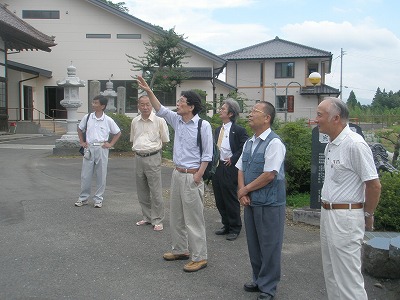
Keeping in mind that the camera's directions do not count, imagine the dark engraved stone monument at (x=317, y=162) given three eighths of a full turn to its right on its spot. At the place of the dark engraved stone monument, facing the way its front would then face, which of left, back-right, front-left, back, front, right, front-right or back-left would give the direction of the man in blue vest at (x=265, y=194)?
back-left

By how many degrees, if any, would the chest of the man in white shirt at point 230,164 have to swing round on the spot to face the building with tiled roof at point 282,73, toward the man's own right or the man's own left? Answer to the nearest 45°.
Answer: approximately 135° to the man's own right

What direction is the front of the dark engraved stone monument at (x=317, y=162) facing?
toward the camera

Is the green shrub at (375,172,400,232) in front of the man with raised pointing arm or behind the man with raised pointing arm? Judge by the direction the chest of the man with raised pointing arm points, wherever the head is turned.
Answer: behind

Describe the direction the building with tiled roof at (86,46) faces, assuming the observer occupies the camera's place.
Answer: facing the viewer

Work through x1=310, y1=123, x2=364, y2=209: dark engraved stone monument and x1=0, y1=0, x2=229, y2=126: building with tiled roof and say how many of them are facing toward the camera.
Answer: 2

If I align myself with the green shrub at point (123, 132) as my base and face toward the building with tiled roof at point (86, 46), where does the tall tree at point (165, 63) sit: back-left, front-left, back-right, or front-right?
front-right

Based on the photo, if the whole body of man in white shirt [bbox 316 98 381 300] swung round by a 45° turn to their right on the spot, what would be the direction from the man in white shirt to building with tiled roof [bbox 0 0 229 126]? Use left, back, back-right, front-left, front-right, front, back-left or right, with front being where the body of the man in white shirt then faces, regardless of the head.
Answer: front-right

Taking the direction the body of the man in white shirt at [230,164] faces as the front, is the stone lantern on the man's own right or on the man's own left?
on the man's own right

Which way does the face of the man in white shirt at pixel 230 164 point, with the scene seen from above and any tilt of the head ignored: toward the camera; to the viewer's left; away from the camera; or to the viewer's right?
to the viewer's left

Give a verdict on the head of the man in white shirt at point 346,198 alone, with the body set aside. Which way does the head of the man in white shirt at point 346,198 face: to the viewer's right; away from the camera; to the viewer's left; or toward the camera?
to the viewer's left

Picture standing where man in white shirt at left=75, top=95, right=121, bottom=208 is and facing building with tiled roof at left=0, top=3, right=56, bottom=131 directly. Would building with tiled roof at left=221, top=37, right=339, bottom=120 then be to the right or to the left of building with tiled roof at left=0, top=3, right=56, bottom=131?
right

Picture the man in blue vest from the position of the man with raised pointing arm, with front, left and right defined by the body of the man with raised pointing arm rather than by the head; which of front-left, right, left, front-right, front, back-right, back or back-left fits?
left

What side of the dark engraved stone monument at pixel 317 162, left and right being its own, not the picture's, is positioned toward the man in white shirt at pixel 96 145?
right

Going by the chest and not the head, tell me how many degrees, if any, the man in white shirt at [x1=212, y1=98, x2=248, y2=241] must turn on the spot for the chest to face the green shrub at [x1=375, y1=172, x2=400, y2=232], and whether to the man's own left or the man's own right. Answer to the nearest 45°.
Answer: approximately 135° to the man's own left

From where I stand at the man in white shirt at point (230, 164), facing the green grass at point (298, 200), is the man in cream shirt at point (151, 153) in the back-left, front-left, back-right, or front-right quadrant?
back-left

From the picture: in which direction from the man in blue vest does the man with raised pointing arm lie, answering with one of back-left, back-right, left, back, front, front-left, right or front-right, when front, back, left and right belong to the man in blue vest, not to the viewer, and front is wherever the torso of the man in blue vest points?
right
